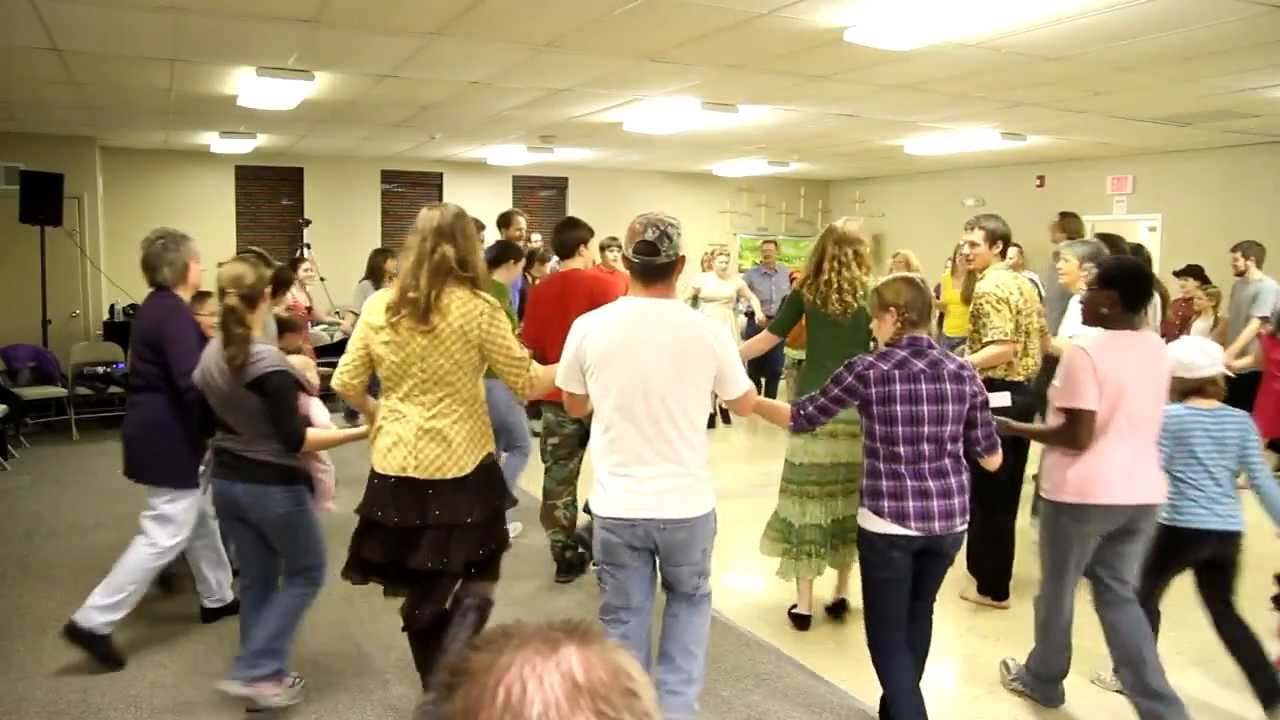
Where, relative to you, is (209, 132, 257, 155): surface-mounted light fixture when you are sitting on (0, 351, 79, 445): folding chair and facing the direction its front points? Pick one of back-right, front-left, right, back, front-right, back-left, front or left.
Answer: front-left

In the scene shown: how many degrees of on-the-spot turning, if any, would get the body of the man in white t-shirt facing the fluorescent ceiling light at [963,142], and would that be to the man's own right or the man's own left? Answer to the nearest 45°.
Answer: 0° — they already face it

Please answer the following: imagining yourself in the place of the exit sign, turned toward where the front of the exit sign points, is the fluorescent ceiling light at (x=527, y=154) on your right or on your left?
on your right

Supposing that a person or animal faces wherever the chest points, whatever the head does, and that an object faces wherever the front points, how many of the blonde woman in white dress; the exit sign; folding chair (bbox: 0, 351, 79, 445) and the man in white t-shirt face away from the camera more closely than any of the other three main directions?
1

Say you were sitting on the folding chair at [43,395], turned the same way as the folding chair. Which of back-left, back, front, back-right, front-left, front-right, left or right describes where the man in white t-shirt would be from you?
front

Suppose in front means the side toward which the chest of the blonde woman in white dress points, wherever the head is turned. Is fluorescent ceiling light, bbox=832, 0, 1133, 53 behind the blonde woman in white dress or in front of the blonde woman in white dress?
in front

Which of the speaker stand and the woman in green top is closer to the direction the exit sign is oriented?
the woman in green top

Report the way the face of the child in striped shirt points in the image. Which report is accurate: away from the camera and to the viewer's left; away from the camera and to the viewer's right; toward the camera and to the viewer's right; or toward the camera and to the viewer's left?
away from the camera and to the viewer's right

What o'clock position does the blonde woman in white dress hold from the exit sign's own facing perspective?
The blonde woman in white dress is roughly at 1 o'clock from the exit sign.

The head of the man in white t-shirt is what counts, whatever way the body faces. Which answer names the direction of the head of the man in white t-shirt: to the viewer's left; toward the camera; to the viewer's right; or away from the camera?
away from the camera

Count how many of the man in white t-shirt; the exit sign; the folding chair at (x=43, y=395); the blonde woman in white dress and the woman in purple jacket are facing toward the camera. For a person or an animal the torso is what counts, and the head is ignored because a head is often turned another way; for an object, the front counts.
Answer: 2

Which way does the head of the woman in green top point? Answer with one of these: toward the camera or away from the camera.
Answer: away from the camera

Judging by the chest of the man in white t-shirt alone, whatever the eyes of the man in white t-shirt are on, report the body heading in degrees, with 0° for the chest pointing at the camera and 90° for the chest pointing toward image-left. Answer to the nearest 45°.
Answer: approximately 180°

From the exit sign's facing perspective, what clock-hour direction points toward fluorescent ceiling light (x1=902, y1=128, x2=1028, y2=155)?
The fluorescent ceiling light is roughly at 1 o'clock from the exit sign.

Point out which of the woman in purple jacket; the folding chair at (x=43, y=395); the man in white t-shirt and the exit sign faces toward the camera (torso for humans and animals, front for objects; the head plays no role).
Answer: the exit sign

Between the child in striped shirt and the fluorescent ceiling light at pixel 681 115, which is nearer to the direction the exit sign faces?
the child in striped shirt
